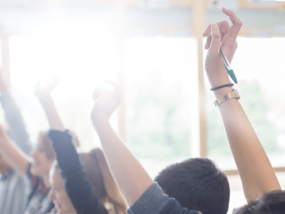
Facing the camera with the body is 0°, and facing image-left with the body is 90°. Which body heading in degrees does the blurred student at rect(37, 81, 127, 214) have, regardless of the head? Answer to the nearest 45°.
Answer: approximately 90°
